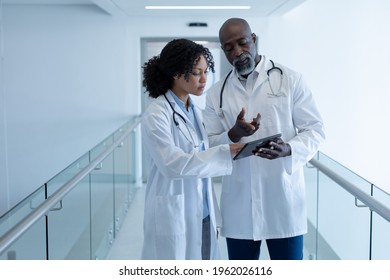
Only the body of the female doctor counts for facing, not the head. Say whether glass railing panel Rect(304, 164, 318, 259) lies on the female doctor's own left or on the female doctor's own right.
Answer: on the female doctor's own left

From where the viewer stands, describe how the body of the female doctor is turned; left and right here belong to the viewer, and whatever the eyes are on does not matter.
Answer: facing the viewer and to the right of the viewer

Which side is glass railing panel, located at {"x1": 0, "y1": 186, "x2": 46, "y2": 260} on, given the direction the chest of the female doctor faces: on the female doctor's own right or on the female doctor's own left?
on the female doctor's own right

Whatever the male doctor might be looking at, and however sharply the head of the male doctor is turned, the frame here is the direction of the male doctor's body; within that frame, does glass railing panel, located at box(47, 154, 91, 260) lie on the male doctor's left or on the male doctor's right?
on the male doctor's right

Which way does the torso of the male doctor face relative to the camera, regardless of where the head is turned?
toward the camera

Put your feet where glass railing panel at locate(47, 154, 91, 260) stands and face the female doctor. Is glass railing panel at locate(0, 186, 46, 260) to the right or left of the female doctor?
right

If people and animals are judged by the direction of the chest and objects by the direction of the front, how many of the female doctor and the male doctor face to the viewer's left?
0

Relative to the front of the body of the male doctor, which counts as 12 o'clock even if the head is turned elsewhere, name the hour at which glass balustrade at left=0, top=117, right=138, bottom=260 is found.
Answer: The glass balustrade is roughly at 4 o'clock from the male doctor.

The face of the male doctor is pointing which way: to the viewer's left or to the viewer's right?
to the viewer's left

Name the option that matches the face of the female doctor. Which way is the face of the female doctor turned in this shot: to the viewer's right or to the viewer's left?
to the viewer's right
